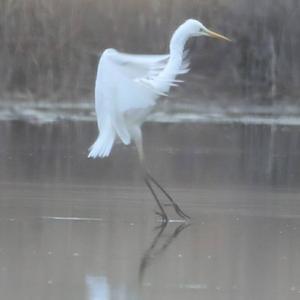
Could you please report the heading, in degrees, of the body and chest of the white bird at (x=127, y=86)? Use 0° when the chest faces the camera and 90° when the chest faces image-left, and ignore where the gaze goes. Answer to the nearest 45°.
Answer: approximately 270°
